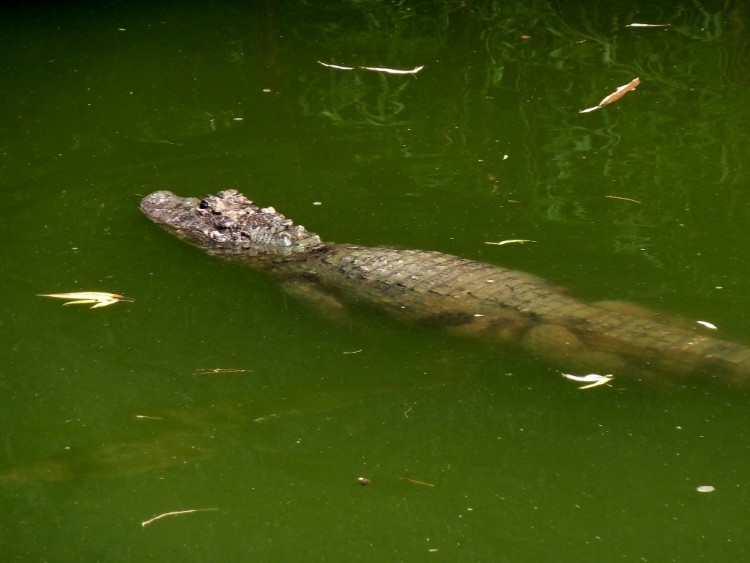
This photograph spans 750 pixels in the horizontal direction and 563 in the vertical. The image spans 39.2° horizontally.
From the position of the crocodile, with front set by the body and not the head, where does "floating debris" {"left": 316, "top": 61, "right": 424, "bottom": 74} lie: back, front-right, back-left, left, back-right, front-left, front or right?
front-right

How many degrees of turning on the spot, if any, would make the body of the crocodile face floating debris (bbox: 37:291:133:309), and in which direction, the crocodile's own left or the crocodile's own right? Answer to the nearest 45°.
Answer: approximately 45° to the crocodile's own left

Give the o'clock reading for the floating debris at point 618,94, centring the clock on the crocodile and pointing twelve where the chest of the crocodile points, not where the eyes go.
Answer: The floating debris is roughly at 2 o'clock from the crocodile.

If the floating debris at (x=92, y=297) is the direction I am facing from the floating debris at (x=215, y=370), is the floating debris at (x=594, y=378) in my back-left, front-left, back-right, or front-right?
back-right

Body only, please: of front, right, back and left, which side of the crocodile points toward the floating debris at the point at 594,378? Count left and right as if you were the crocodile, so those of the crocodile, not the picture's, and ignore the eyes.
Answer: back

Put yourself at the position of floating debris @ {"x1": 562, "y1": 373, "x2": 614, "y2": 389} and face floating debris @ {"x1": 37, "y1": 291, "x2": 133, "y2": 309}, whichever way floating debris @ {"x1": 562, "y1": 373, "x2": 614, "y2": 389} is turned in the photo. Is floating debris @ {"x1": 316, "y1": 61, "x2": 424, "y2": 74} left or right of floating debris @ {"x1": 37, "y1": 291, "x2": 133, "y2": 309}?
right

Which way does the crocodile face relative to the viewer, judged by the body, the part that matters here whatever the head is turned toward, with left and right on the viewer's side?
facing away from the viewer and to the left of the viewer
